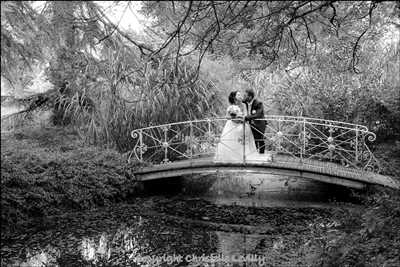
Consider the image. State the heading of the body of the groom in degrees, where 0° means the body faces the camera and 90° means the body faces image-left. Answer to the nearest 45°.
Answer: approximately 45°
